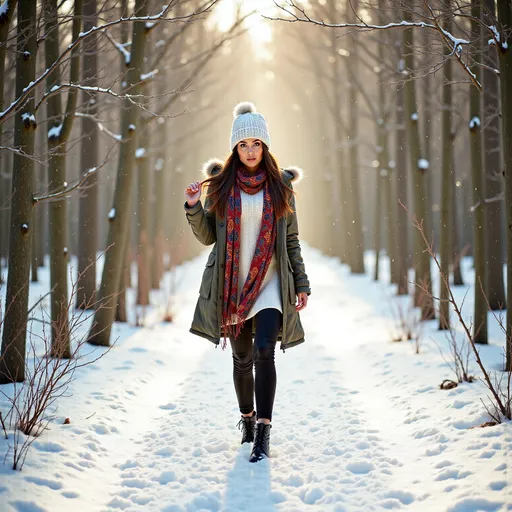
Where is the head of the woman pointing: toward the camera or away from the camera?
toward the camera

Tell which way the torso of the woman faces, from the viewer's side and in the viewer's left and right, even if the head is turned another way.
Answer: facing the viewer
